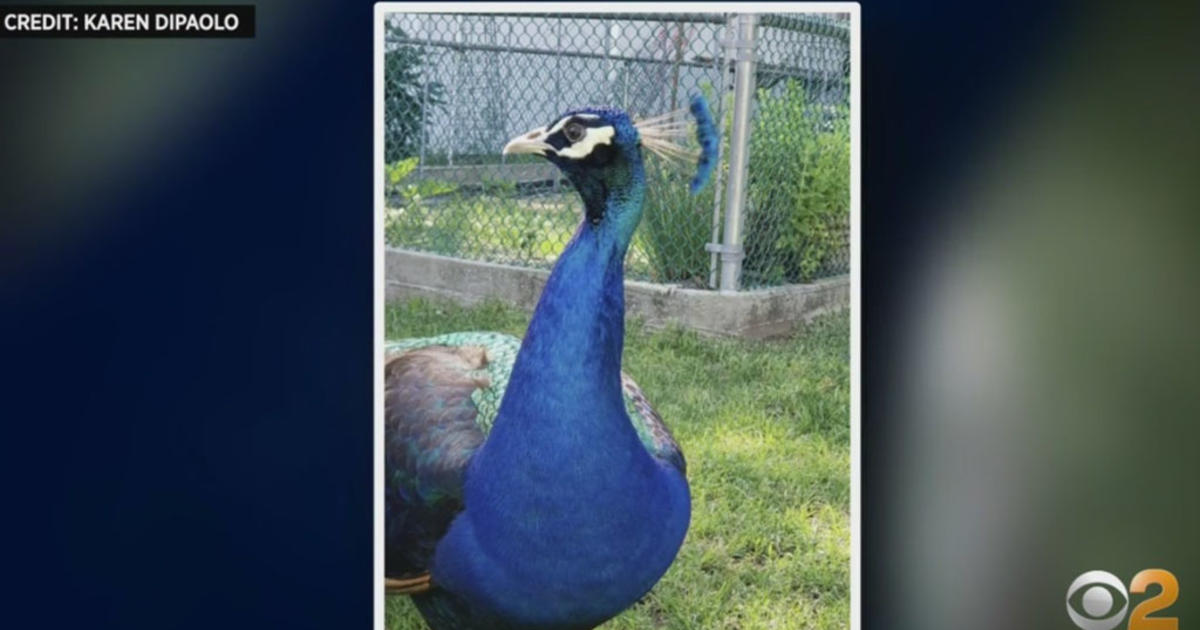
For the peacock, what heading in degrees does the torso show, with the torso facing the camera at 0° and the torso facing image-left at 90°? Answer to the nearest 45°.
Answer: approximately 315°
